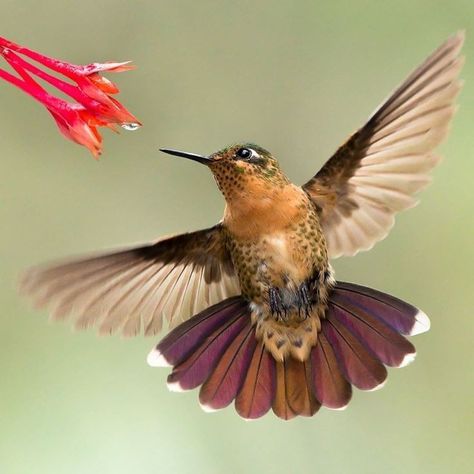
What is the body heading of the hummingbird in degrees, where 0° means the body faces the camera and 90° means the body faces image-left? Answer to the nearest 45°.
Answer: approximately 45°
